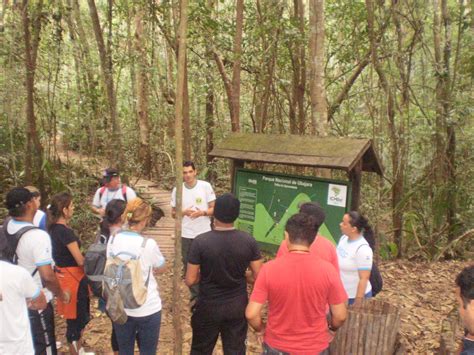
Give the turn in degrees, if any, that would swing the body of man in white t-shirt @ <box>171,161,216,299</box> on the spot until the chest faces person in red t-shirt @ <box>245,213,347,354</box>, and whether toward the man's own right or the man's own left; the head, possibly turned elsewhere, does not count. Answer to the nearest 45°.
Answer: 0° — they already face them

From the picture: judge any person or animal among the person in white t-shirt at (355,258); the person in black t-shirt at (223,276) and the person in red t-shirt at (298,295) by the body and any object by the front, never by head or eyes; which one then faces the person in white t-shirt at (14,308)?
the person in white t-shirt at (355,258)

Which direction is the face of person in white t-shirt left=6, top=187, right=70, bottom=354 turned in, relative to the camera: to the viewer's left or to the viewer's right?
to the viewer's right

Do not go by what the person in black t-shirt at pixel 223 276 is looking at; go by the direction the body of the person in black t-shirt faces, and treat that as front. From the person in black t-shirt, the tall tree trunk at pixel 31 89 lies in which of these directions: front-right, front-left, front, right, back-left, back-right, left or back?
front-left

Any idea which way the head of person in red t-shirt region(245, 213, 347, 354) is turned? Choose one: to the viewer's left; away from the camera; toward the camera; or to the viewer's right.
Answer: away from the camera

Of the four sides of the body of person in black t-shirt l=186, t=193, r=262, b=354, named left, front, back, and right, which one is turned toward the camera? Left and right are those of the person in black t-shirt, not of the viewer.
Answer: back

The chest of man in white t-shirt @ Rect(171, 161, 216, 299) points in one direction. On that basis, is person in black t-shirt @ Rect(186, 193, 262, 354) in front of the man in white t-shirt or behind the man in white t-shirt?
in front

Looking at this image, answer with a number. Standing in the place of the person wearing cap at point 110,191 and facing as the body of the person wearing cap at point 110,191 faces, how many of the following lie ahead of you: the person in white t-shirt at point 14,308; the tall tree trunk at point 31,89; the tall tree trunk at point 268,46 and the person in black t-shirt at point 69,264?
2

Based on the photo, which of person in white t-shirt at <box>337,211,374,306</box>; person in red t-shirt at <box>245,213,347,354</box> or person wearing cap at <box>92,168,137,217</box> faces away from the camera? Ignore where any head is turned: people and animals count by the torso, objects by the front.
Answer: the person in red t-shirt

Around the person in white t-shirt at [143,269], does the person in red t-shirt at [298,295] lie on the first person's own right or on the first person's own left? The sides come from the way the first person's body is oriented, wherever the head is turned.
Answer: on the first person's own right

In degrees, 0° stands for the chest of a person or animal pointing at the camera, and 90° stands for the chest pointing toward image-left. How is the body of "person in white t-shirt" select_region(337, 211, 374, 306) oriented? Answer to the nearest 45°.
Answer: approximately 45°

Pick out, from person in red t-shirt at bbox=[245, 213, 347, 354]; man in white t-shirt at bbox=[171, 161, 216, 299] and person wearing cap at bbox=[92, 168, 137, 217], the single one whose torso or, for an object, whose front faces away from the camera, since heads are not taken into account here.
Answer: the person in red t-shirt

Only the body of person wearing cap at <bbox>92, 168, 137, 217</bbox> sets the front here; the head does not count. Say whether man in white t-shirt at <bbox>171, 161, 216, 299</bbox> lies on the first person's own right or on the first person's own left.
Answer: on the first person's own left

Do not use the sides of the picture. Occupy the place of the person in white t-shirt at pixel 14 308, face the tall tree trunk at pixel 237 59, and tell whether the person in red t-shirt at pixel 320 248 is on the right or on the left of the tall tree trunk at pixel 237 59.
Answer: right

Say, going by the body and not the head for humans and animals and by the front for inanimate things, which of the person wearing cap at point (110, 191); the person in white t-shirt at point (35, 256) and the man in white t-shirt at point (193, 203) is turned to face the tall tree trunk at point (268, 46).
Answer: the person in white t-shirt

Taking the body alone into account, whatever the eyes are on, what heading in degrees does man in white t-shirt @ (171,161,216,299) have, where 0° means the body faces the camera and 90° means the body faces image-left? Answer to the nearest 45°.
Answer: approximately 0°

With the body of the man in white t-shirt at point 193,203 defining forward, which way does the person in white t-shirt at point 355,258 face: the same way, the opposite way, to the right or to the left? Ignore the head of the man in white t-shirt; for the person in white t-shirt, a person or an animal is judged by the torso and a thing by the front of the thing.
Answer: to the right

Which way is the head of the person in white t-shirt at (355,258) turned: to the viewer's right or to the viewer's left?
to the viewer's left

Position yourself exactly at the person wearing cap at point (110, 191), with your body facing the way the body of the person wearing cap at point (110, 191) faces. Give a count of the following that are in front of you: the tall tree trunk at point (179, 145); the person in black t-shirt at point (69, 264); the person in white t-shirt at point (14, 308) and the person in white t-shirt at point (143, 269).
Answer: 4
